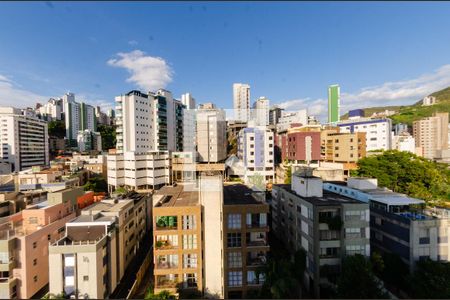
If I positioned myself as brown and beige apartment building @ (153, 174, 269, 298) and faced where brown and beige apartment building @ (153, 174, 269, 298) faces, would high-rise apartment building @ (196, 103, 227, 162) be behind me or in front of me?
behind

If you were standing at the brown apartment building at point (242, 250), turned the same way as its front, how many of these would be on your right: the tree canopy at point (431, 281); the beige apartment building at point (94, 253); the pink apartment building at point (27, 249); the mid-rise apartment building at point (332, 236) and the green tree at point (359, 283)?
2

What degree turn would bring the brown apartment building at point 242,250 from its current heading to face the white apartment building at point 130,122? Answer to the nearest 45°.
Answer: approximately 135° to its right

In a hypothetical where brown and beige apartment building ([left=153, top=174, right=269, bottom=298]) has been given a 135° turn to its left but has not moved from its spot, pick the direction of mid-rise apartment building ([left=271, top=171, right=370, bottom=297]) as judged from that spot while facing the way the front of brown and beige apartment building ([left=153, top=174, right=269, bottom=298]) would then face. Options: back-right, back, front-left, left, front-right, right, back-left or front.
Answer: front-right

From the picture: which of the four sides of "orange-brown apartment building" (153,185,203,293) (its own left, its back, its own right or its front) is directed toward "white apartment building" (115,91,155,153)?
back

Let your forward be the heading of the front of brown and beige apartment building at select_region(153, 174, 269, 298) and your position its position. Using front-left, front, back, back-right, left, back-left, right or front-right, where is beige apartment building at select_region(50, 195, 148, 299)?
right

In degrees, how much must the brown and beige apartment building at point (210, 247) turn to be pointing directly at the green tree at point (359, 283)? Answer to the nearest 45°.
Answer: approximately 90° to its left

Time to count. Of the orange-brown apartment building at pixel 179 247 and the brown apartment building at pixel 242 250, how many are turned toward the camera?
2

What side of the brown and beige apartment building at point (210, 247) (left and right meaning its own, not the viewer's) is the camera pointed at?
front

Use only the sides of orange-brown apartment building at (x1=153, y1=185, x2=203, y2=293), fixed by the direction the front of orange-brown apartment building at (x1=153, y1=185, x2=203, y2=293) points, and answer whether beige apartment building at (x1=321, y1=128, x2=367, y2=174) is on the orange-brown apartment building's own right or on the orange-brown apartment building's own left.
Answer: on the orange-brown apartment building's own left

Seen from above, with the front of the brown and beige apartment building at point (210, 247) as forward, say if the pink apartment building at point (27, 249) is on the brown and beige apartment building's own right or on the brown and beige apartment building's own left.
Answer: on the brown and beige apartment building's own right
